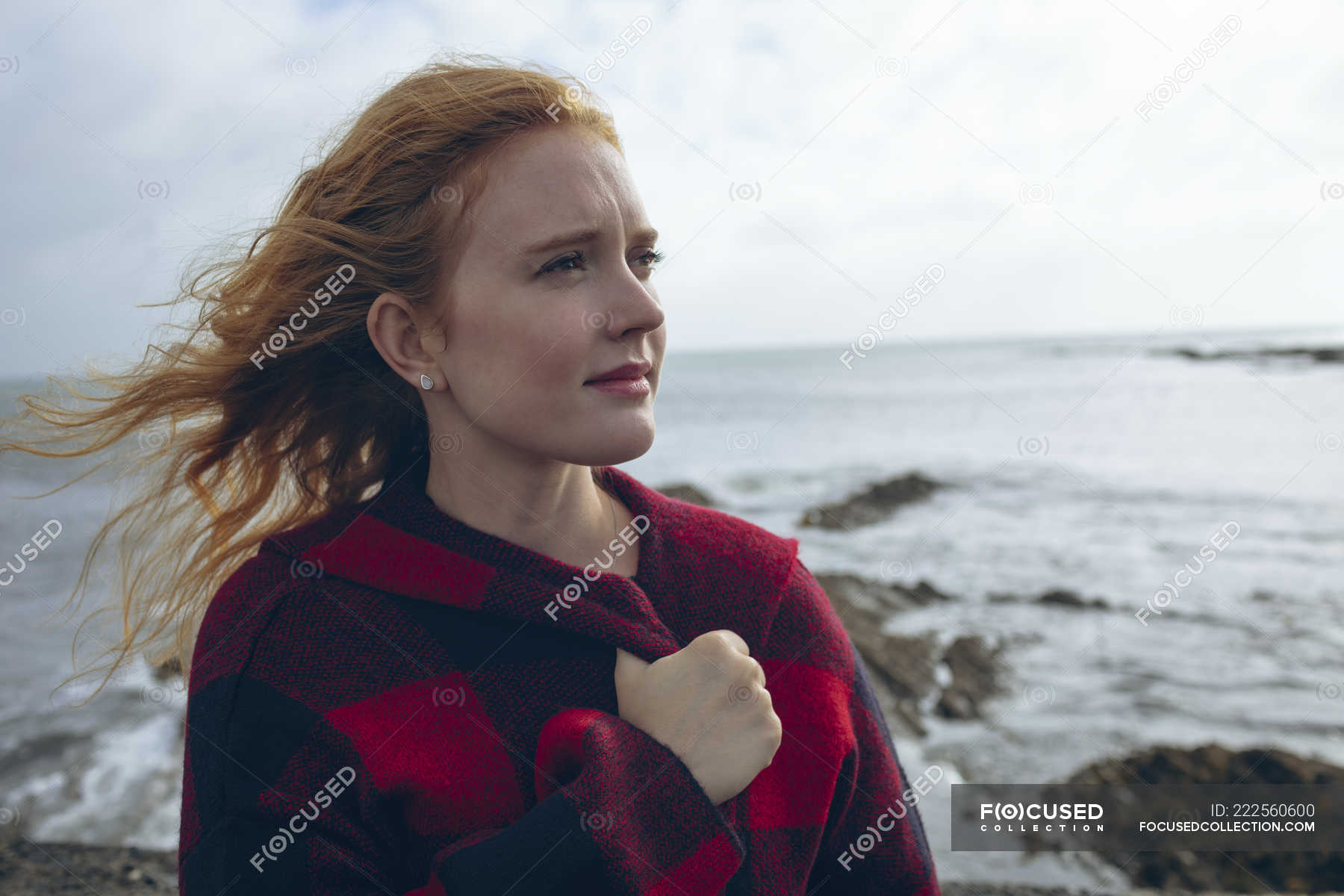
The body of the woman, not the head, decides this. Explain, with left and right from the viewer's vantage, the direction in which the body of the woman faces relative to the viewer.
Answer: facing the viewer and to the right of the viewer

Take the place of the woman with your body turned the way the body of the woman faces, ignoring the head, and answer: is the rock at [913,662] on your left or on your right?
on your left

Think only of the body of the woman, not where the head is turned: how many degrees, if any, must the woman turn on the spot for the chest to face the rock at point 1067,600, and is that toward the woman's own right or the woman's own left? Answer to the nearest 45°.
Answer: approximately 90° to the woman's own left

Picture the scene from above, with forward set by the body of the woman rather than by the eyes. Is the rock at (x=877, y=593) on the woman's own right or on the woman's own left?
on the woman's own left

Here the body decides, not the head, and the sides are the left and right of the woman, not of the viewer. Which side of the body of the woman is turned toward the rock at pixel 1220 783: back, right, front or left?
left
